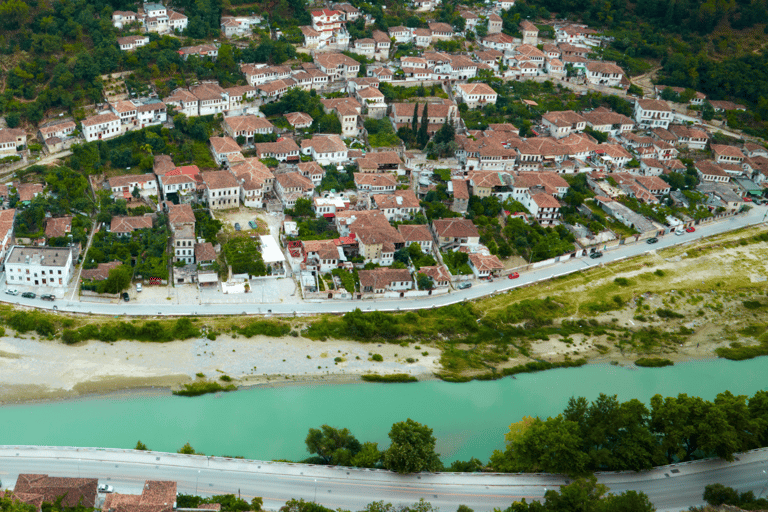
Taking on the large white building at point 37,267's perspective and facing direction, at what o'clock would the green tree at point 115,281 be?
The green tree is roughly at 10 o'clock from the large white building.

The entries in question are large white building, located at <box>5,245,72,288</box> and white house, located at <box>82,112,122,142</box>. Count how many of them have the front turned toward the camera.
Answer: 2

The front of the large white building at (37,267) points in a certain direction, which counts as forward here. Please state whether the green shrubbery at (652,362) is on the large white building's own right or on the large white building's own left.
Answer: on the large white building's own left

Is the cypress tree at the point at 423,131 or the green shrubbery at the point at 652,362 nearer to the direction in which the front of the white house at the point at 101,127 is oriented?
the green shrubbery

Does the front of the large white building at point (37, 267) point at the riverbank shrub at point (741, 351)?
no

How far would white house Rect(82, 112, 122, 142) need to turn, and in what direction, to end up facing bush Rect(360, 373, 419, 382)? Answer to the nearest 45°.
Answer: approximately 45° to its left

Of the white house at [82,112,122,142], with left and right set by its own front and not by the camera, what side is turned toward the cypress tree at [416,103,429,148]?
left

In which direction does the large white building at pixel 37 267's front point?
toward the camera

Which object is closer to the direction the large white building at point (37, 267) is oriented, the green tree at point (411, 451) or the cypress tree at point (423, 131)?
the green tree

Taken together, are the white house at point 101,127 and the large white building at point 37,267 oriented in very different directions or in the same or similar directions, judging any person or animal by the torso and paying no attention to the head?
same or similar directions

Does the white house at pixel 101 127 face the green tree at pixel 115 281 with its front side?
yes

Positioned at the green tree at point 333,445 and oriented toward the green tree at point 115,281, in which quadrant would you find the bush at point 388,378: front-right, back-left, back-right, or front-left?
front-right

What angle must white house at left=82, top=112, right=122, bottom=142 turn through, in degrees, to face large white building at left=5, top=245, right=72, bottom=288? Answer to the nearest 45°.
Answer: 0° — it already faces it

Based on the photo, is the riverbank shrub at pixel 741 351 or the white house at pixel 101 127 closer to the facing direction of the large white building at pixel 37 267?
the riverbank shrub

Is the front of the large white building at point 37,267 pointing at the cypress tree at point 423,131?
no

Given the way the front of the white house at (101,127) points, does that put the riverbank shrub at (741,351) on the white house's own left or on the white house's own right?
on the white house's own left

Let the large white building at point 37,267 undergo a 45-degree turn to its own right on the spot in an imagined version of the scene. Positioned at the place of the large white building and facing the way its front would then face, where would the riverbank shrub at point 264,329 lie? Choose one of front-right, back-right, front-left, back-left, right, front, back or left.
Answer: left

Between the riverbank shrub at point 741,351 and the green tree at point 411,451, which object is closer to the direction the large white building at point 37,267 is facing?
the green tree
